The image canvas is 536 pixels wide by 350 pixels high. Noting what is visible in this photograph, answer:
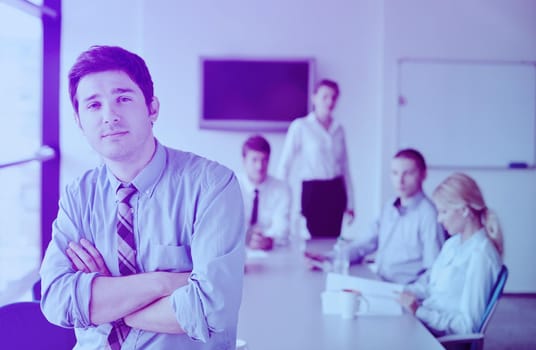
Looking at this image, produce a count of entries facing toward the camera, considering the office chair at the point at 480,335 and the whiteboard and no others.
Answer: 1

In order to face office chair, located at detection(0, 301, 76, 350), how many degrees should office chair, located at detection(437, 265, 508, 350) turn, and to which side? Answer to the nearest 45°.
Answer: approximately 45° to its left

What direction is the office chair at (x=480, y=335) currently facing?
to the viewer's left

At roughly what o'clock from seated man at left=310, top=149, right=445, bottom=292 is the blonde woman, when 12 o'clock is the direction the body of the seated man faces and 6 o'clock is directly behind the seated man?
The blonde woman is roughly at 10 o'clock from the seated man.

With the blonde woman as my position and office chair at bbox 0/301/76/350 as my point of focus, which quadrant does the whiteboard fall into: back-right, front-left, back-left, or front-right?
back-right

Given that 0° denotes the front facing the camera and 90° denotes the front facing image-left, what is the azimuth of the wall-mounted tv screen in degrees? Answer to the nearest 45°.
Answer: approximately 0°

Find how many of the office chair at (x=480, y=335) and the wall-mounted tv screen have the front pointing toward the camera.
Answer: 1

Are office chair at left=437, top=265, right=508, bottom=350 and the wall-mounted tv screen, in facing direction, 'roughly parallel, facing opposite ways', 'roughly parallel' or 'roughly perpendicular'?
roughly perpendicular
